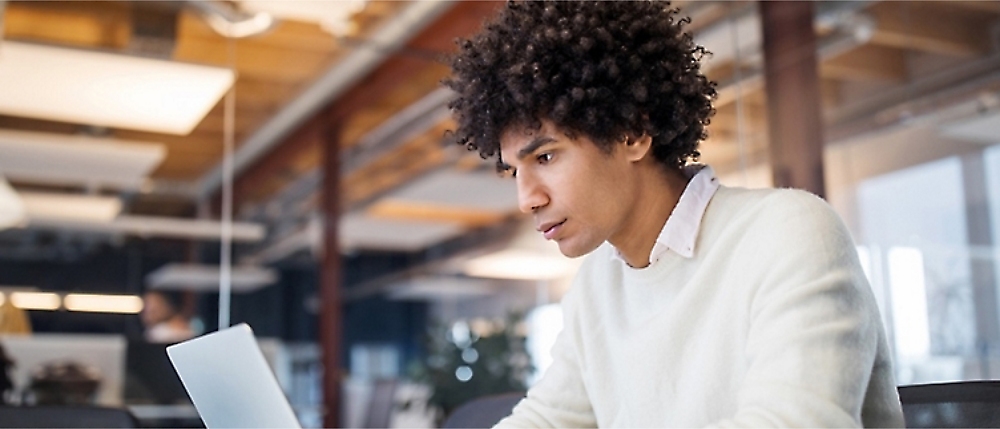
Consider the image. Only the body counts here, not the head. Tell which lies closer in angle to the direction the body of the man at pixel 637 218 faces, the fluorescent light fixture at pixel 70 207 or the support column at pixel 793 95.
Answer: the fluorescent light fixture

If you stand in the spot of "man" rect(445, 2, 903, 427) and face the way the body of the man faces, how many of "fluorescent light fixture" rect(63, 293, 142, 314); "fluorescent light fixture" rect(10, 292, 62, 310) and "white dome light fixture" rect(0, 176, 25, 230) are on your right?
3

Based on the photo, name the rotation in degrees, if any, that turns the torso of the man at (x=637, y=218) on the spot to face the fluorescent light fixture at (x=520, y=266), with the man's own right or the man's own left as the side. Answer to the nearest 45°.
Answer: approximately 135° to the man's own right

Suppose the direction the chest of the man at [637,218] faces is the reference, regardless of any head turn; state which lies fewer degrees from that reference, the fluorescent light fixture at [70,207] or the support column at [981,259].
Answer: the fluorescent light fixture

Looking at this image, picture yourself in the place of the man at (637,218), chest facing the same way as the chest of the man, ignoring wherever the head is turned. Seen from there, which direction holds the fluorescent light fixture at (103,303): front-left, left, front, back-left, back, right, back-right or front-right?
right

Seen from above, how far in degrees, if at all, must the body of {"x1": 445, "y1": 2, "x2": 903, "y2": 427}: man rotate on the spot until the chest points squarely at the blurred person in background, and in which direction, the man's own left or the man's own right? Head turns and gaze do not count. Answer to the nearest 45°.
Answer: approximately 90° to the man's own right

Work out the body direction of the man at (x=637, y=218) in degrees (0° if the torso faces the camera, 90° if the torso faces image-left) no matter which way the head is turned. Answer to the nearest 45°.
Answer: approximately 45°

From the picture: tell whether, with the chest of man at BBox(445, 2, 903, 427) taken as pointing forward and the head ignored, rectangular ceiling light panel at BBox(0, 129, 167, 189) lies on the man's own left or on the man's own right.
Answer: on the man's own right

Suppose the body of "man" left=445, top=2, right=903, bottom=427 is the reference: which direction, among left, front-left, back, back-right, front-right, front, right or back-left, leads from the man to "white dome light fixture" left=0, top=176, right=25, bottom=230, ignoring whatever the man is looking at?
right

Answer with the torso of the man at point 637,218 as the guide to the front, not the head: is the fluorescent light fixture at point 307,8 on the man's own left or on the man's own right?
on the man's own right

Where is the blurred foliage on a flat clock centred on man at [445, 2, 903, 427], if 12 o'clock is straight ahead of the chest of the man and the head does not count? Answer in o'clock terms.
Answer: The blurred foliage is roughly at 4 o'clock from the man.

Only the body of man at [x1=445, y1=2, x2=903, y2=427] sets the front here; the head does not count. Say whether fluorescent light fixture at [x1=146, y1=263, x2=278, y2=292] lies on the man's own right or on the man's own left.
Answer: on the man's own right

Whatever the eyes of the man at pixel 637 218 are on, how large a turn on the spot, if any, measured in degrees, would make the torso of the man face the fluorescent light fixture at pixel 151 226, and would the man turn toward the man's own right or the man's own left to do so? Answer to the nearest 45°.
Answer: approximately 90° to the man's own right

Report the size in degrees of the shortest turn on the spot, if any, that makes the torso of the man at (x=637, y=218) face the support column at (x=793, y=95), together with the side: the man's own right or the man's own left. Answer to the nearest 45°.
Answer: approximately 135° to the man's own right
